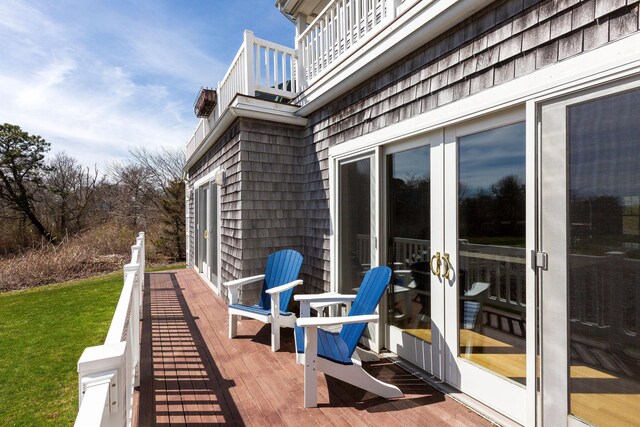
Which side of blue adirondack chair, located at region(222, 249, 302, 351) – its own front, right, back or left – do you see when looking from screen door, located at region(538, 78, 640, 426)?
left

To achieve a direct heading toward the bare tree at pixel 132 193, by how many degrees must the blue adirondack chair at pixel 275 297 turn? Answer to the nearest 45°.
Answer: approximately 90° to its right

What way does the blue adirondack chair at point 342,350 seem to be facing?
to the viewer's left

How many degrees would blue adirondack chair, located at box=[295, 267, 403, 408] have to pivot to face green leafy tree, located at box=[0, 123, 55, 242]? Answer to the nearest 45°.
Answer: approximately 45° to its right

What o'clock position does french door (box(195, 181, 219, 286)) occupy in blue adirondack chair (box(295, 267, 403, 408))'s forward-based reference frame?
The french door is roughly at 2 o'clock from the blue adirondack chair.

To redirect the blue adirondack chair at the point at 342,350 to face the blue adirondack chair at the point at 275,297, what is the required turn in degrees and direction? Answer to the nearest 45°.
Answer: approximately 45° to its right

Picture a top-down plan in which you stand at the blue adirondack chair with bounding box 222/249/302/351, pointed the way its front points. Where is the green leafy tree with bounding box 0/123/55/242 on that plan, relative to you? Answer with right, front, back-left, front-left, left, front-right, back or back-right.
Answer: right

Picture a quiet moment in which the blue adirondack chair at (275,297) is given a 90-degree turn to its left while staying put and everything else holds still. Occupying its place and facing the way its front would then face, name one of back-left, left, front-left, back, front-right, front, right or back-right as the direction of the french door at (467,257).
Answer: front
